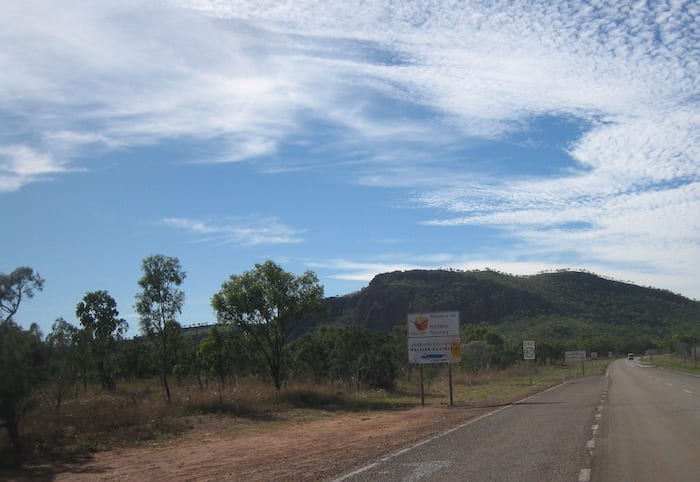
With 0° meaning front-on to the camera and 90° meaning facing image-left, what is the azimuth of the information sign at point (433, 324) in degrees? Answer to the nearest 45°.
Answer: approximately 0°

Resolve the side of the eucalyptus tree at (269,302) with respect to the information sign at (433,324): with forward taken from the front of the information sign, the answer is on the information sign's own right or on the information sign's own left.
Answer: on the information sign's own right

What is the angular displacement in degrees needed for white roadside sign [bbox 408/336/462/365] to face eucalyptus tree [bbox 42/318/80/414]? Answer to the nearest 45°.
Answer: approximately 45° to its right

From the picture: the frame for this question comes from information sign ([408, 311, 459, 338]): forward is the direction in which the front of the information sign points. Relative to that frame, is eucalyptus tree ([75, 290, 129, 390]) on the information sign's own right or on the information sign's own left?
on the information sign's own right

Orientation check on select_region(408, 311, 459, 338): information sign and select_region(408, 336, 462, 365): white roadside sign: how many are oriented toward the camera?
2

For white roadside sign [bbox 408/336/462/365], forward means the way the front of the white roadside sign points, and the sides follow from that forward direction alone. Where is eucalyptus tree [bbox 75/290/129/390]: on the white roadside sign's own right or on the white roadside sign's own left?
on the white roadside sign's own right
